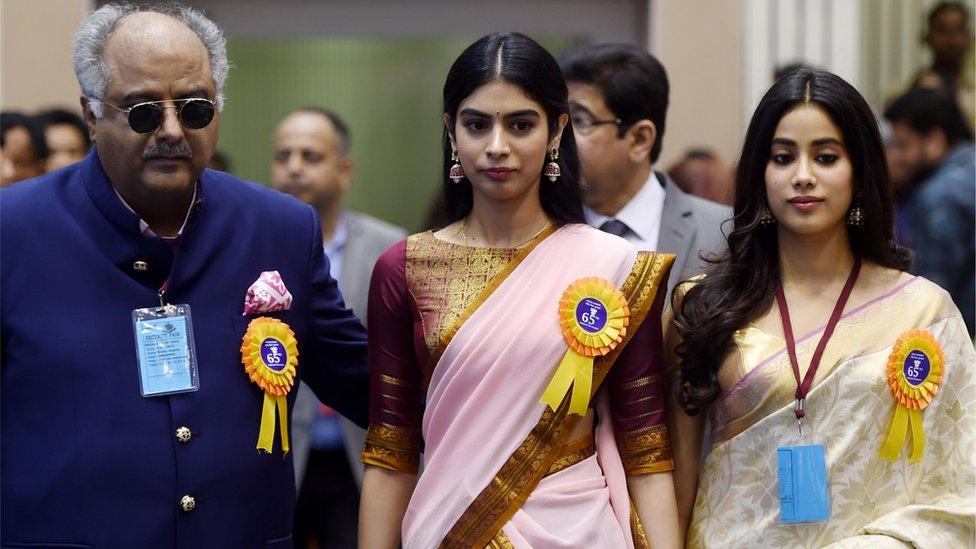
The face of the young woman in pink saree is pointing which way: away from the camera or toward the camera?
toward the camera

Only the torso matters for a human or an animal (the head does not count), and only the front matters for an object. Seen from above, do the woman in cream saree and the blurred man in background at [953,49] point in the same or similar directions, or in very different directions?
same or similar directions

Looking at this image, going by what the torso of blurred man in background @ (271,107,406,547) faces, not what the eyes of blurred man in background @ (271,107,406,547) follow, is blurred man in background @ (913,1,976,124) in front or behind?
behind

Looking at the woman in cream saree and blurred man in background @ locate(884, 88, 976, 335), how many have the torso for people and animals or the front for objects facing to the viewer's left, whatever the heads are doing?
1

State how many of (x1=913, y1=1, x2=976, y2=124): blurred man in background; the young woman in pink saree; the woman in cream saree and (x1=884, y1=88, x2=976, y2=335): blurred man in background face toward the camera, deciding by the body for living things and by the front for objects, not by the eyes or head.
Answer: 3

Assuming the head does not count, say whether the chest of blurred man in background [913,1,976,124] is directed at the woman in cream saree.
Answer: yes

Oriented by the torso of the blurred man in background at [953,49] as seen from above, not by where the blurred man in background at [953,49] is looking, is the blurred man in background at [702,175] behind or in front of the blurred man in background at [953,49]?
in front

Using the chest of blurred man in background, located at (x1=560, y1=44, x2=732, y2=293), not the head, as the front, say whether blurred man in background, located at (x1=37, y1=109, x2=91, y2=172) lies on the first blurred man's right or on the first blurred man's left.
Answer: on the first blurred man's right

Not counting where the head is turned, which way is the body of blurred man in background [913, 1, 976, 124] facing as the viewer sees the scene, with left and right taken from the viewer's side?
facing the viewer

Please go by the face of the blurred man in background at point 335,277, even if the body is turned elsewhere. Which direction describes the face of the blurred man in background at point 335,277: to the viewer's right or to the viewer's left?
to the viewer's left

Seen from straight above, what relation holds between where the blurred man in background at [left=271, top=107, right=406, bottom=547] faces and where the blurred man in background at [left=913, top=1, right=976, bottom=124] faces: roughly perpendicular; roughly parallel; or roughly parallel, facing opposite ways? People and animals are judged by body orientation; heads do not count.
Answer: roughly parallel

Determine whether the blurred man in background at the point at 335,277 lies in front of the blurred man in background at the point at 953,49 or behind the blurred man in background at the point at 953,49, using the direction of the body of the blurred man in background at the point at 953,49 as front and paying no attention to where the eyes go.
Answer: in front

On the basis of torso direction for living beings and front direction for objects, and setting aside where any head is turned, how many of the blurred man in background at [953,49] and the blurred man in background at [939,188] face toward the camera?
1

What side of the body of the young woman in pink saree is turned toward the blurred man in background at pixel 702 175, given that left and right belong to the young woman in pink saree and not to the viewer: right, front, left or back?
back

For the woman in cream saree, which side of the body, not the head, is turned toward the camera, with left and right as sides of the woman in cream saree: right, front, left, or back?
front

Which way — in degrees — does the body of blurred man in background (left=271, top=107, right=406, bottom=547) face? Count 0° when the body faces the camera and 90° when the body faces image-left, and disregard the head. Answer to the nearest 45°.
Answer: approximately 45°

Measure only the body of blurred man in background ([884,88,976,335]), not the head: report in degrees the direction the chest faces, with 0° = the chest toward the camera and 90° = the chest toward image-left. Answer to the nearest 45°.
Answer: approximately 90°

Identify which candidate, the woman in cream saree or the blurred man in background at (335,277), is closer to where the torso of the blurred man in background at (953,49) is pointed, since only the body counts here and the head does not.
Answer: the woman in cream saree
